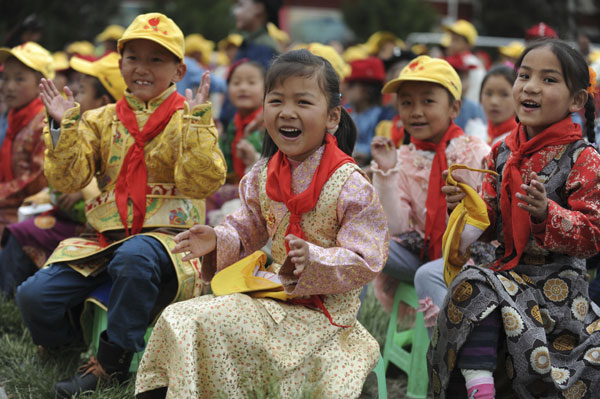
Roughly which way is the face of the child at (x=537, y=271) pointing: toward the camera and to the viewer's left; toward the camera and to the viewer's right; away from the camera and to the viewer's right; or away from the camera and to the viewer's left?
toward the camera and to the viewer's left

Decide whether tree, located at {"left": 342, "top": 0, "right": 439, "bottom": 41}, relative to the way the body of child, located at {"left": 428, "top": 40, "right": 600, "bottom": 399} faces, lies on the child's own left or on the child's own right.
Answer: on the child's own right

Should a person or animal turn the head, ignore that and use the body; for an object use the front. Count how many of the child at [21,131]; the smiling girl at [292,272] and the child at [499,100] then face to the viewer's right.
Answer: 0

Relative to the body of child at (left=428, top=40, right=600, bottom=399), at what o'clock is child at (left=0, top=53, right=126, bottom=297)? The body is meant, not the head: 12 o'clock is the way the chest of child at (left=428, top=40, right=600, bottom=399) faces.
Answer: child at (left=0, top=53, right=126, bottom=297) is roughly at 2 o'clock from child at (left=428, top=40, right=600, bottom=399).

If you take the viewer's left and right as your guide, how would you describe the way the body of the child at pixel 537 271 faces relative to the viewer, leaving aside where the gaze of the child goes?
facing the viewer and to the left of the viewer

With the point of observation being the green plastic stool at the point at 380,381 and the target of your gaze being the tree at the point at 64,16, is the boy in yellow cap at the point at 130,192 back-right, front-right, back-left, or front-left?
front-left

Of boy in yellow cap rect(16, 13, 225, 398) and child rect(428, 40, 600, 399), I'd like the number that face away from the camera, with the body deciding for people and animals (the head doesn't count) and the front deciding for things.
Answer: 0

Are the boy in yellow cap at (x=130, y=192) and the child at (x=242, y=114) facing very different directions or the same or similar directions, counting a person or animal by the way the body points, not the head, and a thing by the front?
same or similar directions

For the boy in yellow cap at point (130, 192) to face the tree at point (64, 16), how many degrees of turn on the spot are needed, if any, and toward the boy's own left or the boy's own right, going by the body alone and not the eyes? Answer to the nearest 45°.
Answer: approximately 135° to the boy's own right

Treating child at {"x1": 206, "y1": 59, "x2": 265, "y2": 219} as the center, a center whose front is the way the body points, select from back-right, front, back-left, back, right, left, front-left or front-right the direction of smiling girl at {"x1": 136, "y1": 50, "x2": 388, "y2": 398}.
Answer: front-left

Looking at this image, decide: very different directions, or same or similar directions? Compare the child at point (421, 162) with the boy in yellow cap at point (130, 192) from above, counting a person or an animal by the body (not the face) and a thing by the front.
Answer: same or similar directions

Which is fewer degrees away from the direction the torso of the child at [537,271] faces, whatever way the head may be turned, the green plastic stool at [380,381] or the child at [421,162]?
the green plastic stool

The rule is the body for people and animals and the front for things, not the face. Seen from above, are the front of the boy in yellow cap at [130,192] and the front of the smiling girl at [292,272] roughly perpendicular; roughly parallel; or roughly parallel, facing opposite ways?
roughly parallel

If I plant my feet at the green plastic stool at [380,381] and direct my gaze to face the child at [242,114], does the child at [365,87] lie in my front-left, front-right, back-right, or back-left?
front-right

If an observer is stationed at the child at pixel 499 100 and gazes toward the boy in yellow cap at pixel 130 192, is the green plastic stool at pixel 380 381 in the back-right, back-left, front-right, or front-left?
front-left

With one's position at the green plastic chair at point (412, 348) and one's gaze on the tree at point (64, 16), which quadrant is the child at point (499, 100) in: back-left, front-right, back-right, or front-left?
front-right

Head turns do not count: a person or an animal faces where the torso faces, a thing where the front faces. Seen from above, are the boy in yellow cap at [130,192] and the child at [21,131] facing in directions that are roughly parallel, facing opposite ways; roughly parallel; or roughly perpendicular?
roughly parallel

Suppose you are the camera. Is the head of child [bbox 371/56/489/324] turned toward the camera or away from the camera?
toward the camera
